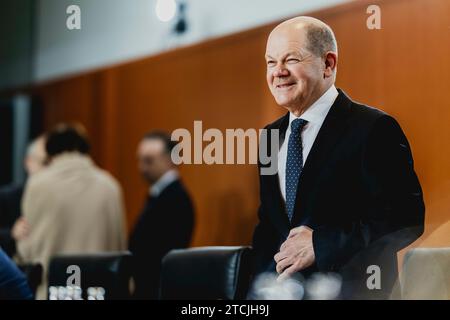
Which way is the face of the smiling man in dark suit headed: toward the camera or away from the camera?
toward the camera

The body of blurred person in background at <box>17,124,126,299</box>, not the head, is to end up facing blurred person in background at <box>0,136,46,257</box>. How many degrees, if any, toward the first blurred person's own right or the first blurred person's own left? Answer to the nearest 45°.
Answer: approximately 45° to the first blurred person's own left

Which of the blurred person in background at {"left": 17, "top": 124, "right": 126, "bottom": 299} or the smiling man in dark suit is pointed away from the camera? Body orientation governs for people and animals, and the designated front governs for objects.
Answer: the blurred person in background

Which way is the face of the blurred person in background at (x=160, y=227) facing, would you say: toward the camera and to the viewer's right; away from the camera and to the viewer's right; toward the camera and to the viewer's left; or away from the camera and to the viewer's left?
toward the camera and to the viewer's left

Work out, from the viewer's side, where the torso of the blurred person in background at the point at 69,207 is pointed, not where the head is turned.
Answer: away from the camera

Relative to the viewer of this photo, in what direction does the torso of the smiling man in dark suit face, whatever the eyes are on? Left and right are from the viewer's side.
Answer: facing the viewer and to the left of the viewer

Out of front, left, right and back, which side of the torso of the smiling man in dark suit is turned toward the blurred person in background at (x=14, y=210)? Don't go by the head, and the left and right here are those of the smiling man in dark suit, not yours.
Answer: right

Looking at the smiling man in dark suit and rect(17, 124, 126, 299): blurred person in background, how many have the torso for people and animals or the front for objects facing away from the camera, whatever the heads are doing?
1

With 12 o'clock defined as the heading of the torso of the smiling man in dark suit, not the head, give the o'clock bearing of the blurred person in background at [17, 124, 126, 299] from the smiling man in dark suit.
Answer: The blurred person in background is roughly at 3 o'clock from the smiling man in dark suit.

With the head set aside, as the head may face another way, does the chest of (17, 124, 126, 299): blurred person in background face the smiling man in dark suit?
no
